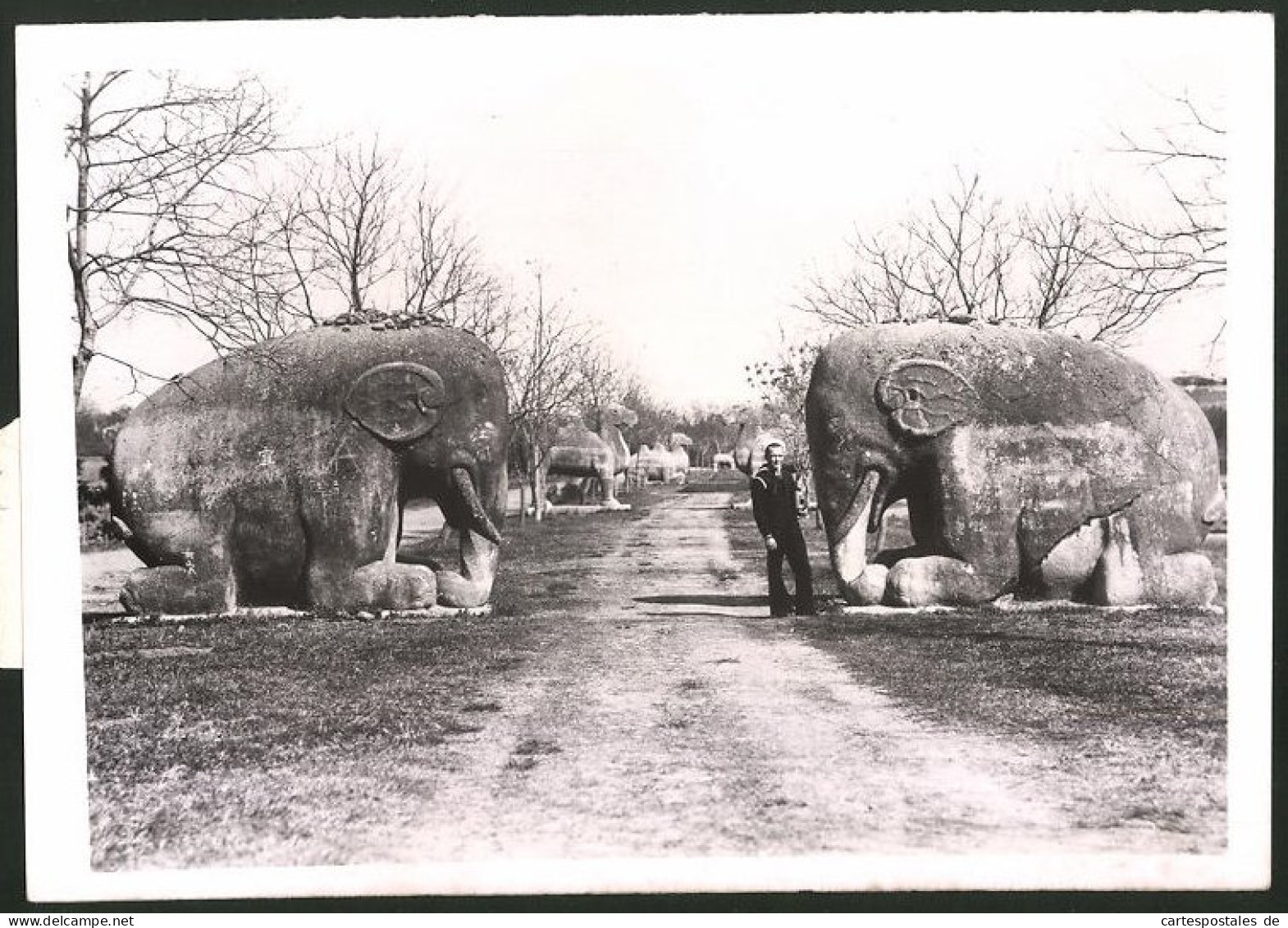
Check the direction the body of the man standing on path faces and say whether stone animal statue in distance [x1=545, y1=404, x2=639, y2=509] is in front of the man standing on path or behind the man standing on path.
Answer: behind

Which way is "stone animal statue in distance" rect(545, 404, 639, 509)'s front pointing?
to the viewer's right

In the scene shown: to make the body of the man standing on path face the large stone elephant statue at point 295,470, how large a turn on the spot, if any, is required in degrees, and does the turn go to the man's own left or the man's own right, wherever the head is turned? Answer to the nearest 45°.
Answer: approximately 90° to the man's own right

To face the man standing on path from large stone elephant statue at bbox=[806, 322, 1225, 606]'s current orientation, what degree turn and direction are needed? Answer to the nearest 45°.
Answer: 0° — it already faces them

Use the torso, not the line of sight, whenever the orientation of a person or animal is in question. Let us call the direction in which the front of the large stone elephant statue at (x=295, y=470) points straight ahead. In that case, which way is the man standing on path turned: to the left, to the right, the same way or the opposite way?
to the right

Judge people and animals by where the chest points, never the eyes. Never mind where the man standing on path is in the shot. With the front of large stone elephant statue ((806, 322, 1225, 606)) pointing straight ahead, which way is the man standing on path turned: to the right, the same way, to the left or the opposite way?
to the left

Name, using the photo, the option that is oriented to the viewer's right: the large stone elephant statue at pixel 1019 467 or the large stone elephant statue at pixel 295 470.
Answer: the large stone elephant statue at pixel 295 470

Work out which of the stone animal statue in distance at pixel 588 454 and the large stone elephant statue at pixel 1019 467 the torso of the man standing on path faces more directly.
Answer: the large stone elephant statue

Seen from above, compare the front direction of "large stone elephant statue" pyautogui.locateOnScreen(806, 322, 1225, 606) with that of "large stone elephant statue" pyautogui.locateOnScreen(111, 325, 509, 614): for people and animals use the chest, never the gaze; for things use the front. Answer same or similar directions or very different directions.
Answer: very different directions

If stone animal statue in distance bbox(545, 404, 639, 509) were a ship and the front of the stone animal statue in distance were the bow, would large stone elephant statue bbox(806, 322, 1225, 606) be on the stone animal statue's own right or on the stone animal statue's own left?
on the stone animal statue's own right

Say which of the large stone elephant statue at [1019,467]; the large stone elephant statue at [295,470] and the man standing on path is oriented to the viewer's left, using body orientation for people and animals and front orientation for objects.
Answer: the large stone elephant statue at [1019,467]

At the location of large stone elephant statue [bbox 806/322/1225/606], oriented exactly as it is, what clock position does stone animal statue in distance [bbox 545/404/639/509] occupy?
The stone animal statue in distance is roughly at 2 o'clock from the large stone elephant statue.

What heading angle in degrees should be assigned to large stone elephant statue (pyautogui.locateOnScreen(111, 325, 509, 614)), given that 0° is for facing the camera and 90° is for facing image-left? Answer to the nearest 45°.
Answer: approximately 270°
